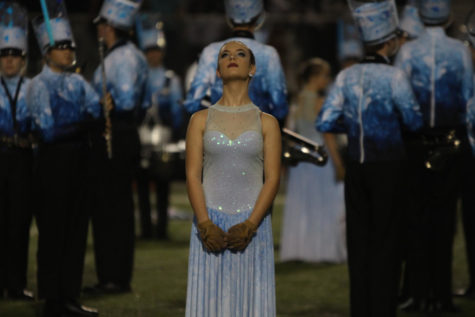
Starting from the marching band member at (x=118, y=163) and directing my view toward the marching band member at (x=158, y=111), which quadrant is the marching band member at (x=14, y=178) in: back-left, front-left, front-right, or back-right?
back-left

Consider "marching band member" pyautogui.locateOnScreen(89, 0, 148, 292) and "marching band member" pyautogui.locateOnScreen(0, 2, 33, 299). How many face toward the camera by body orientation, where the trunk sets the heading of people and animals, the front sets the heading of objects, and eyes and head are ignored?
1

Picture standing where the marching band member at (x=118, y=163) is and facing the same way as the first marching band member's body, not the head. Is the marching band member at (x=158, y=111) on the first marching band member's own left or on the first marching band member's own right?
on the first marching band member's own right

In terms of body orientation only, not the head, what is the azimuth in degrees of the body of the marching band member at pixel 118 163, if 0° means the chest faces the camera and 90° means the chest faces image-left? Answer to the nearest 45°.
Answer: approximately 90°

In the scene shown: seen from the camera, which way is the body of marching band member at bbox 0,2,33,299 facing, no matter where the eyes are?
toward the camera

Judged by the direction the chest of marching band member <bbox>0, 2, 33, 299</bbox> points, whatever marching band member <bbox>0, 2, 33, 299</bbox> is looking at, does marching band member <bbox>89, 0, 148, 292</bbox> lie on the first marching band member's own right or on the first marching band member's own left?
on the first marching band member's own left

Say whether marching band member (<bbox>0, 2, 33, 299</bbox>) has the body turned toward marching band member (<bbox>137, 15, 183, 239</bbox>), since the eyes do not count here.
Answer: no

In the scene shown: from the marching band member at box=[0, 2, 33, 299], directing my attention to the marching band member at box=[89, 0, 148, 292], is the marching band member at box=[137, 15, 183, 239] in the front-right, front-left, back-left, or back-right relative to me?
front-left

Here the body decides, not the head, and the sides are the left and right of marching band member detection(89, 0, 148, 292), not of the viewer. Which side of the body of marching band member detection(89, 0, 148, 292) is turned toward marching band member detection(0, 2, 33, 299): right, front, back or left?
front

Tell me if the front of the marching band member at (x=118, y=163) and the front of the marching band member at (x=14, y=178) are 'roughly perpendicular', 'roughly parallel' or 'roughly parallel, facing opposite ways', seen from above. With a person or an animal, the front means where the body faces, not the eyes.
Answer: roughly perpendicular

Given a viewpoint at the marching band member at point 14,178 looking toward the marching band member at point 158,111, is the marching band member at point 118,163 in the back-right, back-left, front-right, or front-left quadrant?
front-right

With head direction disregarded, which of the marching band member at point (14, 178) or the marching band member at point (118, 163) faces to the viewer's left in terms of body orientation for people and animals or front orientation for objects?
the marching band member at point (118, 163)
